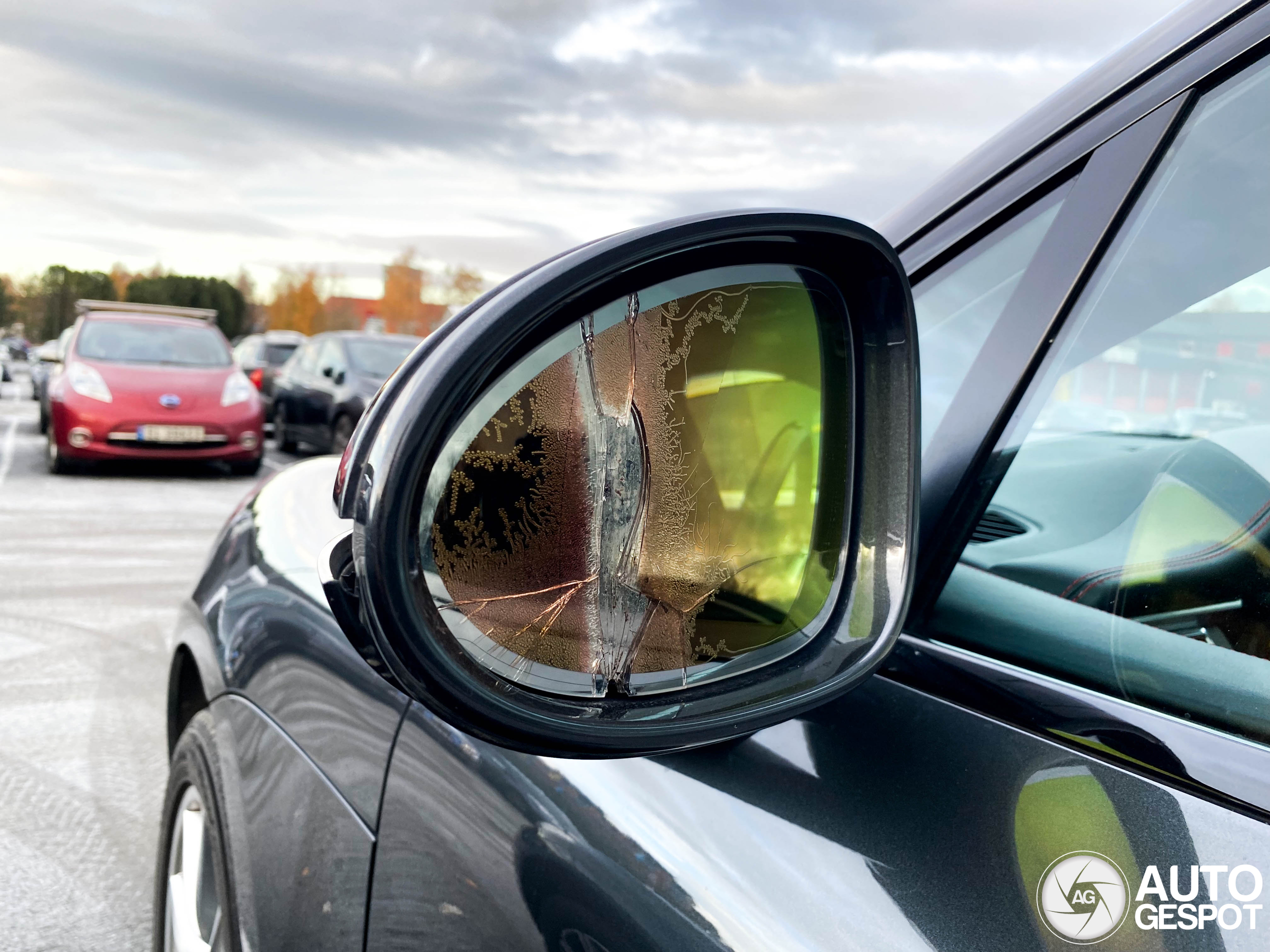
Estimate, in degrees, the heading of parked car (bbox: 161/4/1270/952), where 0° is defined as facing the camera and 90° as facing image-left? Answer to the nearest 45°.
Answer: approximately 135°

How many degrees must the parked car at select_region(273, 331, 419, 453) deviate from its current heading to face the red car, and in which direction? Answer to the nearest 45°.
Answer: approximately 90° to its right

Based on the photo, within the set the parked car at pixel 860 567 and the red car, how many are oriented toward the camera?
1

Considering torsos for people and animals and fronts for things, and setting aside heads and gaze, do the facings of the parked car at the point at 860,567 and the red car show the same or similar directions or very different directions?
very different directions
